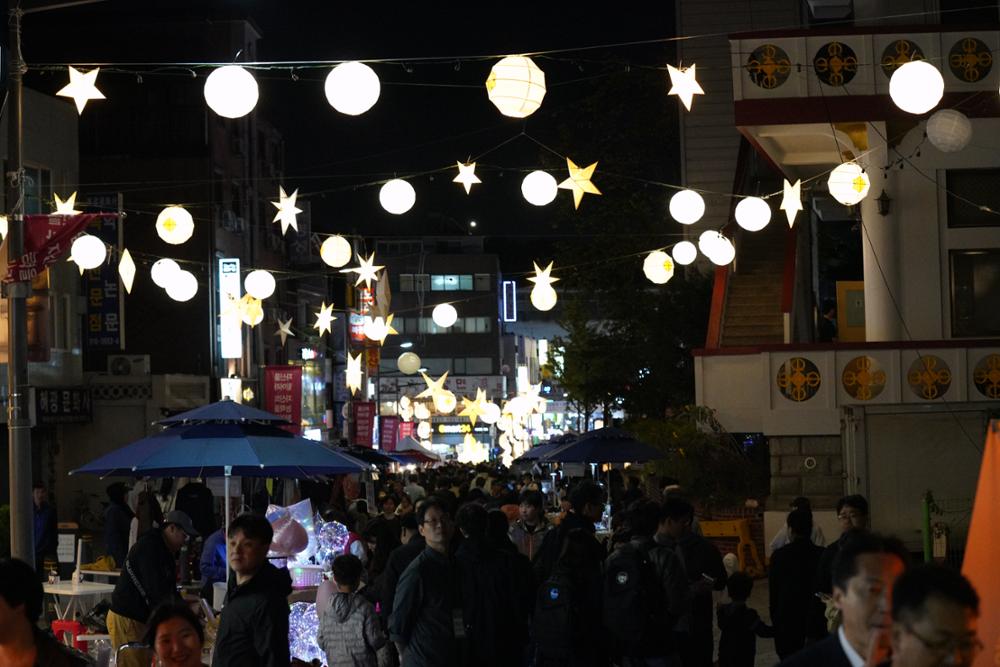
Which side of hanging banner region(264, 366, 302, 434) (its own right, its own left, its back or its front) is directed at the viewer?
front

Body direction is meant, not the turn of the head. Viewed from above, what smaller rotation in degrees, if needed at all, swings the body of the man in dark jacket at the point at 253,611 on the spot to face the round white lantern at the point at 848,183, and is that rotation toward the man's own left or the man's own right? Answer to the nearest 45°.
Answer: approximately 180°

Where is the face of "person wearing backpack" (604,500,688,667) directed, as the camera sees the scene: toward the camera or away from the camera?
away from the camera

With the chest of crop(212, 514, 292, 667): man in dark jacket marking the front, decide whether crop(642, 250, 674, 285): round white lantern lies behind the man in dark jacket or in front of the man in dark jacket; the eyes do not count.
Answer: behind

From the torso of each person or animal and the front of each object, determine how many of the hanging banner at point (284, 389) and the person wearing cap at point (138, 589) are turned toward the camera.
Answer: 1

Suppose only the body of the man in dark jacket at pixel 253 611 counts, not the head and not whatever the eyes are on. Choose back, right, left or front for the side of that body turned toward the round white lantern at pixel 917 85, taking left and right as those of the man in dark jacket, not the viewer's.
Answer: back

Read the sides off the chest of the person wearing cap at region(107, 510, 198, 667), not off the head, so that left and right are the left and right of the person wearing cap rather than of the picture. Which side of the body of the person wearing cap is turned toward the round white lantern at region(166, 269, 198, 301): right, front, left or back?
left

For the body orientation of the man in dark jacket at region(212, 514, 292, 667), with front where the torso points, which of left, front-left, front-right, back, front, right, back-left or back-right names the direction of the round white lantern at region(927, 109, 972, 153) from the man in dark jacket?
back

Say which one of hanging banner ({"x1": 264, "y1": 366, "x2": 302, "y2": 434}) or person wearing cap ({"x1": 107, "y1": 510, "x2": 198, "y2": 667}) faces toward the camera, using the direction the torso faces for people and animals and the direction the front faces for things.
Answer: the hanging banner

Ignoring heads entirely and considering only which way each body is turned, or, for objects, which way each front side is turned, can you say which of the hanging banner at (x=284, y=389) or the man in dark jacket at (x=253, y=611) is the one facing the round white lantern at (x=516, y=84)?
the hanging banner

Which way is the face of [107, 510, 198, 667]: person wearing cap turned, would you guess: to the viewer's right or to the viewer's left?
to the viewer's right

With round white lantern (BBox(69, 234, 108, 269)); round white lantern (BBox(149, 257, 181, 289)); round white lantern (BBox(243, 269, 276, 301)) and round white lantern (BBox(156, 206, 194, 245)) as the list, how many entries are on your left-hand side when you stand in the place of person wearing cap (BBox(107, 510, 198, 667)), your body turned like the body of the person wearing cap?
4

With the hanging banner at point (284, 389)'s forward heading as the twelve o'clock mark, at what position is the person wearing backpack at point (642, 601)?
The person wearing backpack is roughly at 12 o'clock from the hanging banner.

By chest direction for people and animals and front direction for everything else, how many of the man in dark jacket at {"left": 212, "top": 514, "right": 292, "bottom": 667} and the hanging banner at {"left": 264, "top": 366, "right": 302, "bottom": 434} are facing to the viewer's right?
0

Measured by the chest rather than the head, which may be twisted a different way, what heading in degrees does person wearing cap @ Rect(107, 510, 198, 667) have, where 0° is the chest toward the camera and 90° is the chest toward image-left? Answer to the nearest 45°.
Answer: approximately 270°

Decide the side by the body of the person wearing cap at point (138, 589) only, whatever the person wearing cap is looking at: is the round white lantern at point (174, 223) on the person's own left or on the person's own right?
on the person's own left
